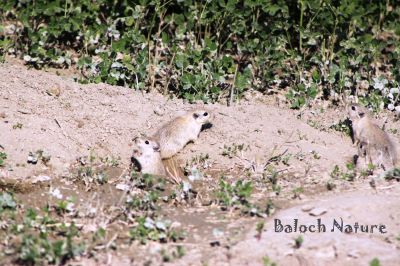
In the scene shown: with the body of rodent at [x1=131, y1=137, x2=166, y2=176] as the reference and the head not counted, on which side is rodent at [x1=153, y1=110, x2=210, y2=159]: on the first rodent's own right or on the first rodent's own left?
on the first rodent's own right

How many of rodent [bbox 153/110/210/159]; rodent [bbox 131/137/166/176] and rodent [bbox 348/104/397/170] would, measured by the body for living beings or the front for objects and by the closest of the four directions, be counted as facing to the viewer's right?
1

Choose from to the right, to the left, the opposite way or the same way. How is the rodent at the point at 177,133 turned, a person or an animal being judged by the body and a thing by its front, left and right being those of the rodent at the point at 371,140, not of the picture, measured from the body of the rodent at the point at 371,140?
the opposite way

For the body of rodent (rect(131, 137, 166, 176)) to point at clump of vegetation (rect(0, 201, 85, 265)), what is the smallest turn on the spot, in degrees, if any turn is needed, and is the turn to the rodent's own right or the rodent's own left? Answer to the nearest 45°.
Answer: approximately 45° to the rodent's own left

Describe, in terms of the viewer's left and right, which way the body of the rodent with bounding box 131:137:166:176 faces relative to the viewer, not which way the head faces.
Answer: facing to the left of the viewer

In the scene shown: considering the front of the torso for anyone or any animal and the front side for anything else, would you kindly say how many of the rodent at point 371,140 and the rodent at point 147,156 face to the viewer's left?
2

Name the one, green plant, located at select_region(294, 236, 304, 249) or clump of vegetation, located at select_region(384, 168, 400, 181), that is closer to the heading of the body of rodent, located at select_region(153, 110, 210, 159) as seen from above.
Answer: the clump of vegetation

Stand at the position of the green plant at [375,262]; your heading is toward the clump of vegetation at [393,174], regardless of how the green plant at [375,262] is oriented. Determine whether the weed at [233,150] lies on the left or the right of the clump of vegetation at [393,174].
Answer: left

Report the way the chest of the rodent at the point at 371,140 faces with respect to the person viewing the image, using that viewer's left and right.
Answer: facing to the left of the viewer

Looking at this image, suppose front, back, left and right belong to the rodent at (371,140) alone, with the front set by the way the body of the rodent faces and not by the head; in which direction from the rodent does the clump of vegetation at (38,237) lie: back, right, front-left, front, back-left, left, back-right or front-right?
front-left

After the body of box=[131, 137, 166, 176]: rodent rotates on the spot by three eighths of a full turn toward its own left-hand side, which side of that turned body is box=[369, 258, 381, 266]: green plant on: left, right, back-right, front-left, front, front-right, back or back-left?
front

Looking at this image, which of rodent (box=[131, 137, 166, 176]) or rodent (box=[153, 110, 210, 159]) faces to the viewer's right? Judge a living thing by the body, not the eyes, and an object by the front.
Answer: rodent (box=[153, 110, 210, 159])

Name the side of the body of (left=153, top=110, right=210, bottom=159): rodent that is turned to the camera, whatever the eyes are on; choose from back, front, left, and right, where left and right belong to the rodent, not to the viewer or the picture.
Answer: right
